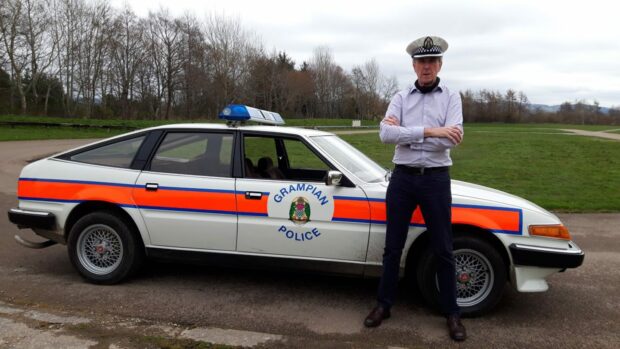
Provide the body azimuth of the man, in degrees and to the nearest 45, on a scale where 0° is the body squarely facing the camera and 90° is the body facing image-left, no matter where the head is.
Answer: approximately 0°

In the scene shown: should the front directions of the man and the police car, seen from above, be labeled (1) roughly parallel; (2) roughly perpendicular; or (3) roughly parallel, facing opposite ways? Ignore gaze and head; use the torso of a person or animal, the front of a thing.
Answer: roughly perpendicular

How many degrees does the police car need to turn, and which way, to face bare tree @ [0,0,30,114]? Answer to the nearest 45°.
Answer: approximately 135° to its left

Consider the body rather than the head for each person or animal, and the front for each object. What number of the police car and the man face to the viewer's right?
1

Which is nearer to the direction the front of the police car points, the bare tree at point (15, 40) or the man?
the man

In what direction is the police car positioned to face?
to the viewer's right
